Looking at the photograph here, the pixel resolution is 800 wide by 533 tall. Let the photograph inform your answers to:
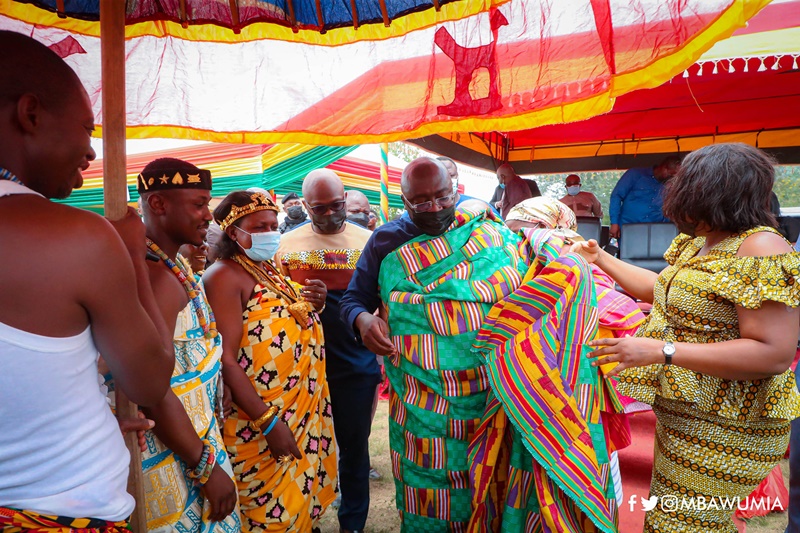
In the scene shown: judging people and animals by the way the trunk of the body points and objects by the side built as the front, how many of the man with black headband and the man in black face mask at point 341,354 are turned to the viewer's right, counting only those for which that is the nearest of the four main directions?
1

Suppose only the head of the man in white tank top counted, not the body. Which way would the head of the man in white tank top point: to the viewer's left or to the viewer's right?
to the viewer's right

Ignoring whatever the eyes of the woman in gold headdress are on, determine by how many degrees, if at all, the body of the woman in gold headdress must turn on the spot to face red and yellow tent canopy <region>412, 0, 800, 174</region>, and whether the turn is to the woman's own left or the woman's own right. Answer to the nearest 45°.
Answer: approximately 90° to the woman's own left

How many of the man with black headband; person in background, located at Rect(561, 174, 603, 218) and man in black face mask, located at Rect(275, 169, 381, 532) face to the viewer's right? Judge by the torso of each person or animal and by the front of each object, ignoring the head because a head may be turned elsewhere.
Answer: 1

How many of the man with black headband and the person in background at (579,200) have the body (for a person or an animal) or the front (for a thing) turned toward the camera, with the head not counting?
1

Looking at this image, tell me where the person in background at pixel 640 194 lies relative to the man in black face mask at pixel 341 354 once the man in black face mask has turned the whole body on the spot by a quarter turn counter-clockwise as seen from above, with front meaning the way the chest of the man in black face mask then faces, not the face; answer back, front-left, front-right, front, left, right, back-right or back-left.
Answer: front-left

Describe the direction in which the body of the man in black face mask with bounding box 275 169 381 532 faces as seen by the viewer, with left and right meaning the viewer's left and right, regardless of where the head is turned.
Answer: facing the viewer

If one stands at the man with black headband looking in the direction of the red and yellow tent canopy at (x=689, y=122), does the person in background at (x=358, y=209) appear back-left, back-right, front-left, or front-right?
front-left

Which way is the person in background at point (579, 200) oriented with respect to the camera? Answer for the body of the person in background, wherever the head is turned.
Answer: toward the camera

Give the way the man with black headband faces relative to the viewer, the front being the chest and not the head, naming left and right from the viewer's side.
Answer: facing to the right of the viewer

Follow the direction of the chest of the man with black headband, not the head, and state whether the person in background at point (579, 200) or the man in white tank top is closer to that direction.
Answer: the person in background

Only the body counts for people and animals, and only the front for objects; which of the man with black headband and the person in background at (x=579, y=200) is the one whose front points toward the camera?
the person in background
